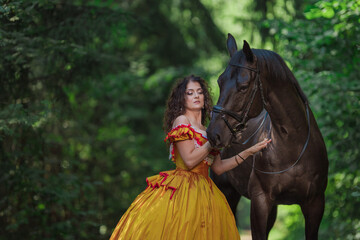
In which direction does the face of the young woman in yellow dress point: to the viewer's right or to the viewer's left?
to the viewer's right

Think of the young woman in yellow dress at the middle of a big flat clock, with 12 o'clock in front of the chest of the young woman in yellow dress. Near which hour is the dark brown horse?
The dark brown horse is roughly at 10 o'clock from the young woman in yellow dress.

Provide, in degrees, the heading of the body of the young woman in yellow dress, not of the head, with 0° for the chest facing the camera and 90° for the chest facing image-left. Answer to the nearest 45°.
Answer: approximately 315°
